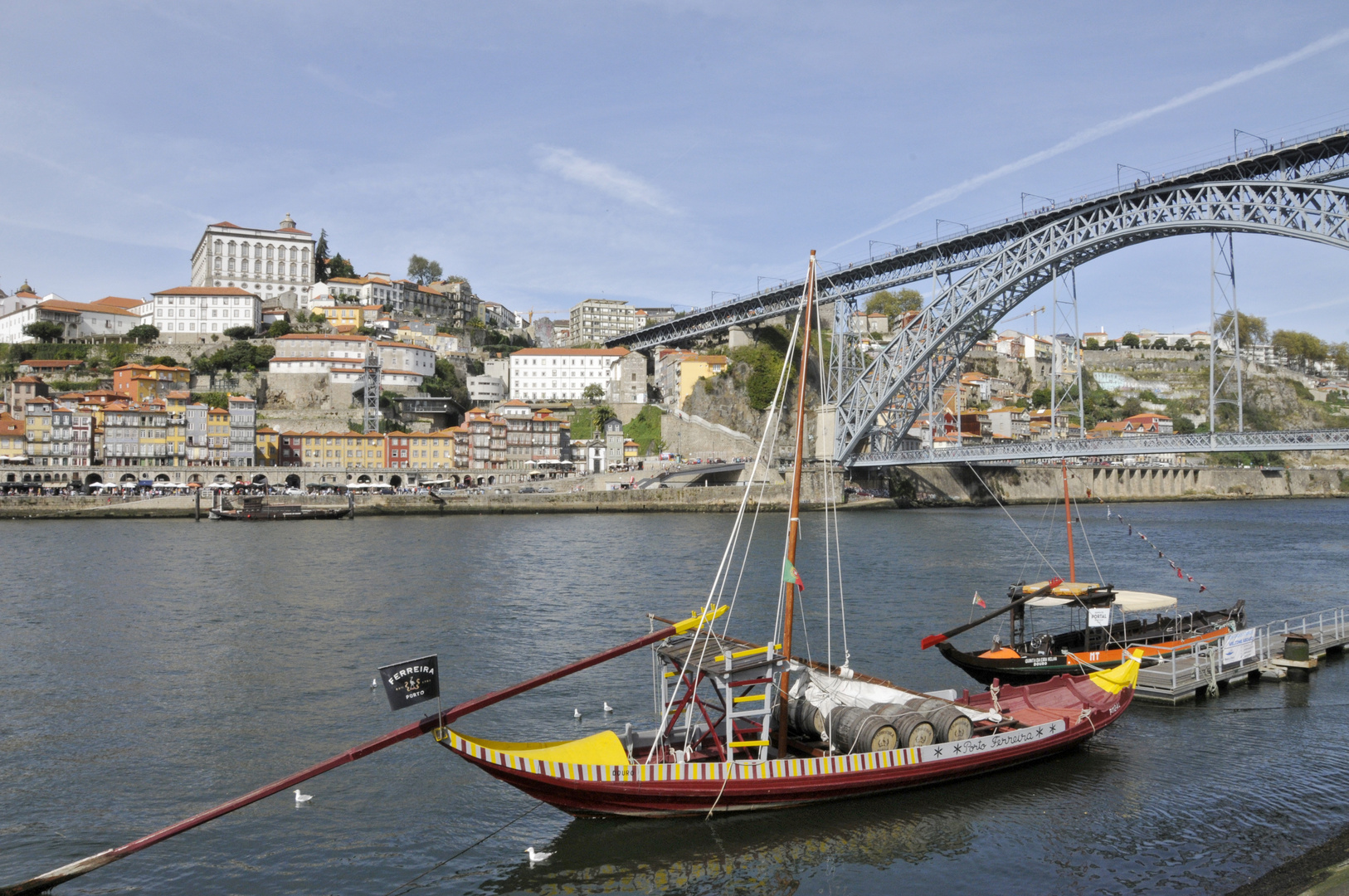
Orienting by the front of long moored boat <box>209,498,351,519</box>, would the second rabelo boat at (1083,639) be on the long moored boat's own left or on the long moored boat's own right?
on the long moored boat's own right

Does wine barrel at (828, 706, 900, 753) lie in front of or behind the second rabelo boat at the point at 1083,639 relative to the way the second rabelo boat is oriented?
behind

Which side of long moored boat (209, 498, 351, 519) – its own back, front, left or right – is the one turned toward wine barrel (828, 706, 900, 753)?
right

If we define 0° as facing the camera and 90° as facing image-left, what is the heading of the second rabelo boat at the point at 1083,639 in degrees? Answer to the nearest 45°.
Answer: approximately 225°

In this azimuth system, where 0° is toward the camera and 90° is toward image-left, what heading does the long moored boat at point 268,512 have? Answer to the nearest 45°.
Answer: approximately 270°

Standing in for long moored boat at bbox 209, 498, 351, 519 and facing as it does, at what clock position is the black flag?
The black flag is roughly at 3 o'clock from the long moored boat.

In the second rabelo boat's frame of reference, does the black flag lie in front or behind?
behind

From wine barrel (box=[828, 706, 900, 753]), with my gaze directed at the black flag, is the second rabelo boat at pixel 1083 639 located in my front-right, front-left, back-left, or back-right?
back-right

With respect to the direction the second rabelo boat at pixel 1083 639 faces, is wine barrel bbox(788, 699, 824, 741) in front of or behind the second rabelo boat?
behind

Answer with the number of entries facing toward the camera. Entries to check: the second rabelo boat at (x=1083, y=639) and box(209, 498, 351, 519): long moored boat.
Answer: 0

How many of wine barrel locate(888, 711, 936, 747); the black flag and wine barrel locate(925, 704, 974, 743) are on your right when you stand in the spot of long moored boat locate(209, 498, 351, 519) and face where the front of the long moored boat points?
3

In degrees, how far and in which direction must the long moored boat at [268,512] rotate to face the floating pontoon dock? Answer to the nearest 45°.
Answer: approximately 90° to its right
